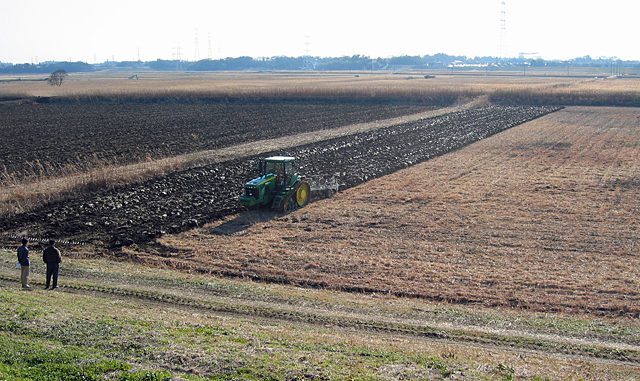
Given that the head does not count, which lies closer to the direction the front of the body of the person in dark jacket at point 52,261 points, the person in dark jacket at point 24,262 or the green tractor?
the green tractor

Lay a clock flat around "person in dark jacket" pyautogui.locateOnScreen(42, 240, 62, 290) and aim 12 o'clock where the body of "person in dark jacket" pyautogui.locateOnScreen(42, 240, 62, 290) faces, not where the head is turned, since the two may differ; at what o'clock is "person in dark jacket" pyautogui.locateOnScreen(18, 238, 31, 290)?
"person in dark jacket" pyautogui.locateOnScreen(18, 238, 31, 290) is roughly at 9 o'clock from "person in dark jacket" pyautogui.locateOnScreen(42, 240, 62, 290).

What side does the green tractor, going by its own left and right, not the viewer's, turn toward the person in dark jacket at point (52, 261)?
front

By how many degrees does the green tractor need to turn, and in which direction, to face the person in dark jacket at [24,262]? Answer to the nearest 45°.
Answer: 0° — it already faces them

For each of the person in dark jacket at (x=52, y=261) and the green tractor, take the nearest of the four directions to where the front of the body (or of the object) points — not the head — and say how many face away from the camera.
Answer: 1

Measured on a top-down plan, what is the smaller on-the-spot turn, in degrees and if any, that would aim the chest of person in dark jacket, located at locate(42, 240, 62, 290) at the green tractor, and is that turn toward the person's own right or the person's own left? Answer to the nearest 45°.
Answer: approximately 45° to the person's own right

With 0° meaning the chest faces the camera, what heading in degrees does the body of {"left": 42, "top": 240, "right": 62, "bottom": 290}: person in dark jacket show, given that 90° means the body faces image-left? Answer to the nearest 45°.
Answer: approximately 180°

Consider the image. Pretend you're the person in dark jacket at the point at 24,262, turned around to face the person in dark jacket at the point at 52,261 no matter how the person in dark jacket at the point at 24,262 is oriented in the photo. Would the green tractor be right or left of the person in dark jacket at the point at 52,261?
left

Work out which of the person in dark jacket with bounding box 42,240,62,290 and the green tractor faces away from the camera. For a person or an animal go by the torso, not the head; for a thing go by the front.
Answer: the person in dark jacket

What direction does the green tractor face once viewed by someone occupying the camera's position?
facing the viewer and to the left of the viewer
